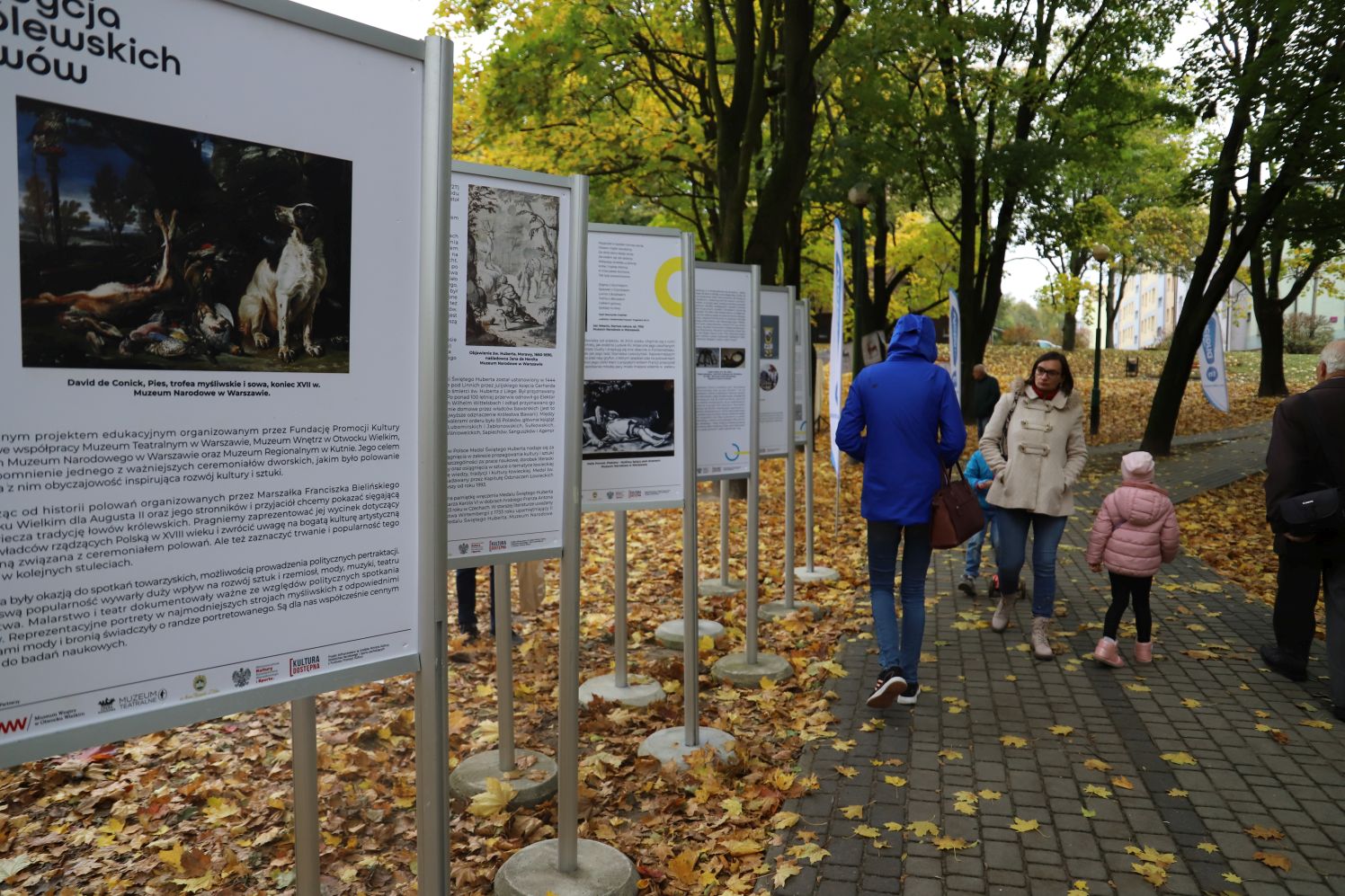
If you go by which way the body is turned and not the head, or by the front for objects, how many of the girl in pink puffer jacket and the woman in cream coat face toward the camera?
1

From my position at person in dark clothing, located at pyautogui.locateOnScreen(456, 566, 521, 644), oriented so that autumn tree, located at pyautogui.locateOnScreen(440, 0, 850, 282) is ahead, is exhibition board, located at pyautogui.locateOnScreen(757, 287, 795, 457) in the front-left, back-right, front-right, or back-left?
front-right

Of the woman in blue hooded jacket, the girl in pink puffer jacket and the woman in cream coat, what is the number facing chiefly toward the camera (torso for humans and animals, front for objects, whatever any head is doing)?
1

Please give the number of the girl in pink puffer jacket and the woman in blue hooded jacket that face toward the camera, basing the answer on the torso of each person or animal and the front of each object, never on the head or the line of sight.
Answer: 0

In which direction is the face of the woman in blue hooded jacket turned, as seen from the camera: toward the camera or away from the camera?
away from the camera

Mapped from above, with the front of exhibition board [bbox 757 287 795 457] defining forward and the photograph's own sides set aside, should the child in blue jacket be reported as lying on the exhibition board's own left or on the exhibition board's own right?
on the exhibition board's own left

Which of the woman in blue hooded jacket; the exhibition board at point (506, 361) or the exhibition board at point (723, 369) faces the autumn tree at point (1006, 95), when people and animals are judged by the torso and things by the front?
the woman in blue hooded jacket

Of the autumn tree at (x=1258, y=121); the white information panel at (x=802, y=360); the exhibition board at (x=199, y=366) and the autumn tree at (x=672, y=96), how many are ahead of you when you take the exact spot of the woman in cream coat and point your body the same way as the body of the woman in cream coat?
1

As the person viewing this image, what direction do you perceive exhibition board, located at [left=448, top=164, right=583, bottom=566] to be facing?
facing the viewer and to the right of the viewer

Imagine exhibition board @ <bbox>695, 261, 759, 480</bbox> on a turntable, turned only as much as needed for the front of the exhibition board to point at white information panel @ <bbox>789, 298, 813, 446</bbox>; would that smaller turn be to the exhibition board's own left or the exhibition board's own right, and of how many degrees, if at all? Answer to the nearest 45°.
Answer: approximately 135° to the exhibition board's own left

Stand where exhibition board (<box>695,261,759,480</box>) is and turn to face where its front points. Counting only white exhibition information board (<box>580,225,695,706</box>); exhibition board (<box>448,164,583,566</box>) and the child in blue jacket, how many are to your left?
1

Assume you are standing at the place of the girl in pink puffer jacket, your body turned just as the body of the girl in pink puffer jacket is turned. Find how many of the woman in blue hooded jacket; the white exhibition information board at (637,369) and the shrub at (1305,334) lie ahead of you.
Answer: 1

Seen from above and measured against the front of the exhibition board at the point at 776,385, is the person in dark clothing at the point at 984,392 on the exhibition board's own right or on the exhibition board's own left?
on the exhibition board's own left

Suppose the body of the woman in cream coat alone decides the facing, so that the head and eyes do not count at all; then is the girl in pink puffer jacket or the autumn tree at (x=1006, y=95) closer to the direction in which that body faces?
the girl in pink puffer jacket

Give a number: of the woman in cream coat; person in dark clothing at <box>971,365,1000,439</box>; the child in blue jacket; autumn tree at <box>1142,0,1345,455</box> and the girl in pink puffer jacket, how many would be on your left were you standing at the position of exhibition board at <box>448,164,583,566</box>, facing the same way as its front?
5

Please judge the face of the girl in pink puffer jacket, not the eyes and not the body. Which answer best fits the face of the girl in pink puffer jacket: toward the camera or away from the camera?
away from the camera

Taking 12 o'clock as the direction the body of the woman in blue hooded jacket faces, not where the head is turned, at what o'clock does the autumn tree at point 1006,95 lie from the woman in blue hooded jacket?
The autumn tree is roughly at 12 o'clock from the woman in blue hooded jacket.
